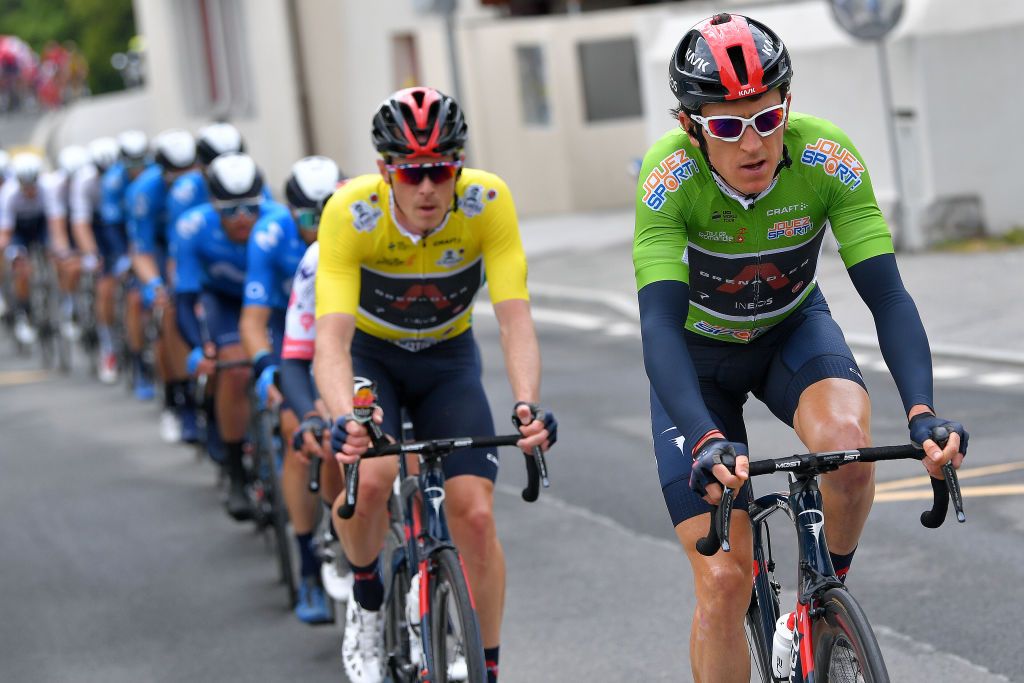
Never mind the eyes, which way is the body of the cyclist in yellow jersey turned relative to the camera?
toward the camera

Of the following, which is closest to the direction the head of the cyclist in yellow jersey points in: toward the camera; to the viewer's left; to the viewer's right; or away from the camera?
toward the camera

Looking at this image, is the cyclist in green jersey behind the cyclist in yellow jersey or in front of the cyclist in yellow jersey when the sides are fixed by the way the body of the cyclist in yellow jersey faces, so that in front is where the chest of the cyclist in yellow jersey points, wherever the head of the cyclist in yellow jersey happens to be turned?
in front

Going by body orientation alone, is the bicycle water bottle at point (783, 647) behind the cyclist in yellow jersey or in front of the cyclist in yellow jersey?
in front
